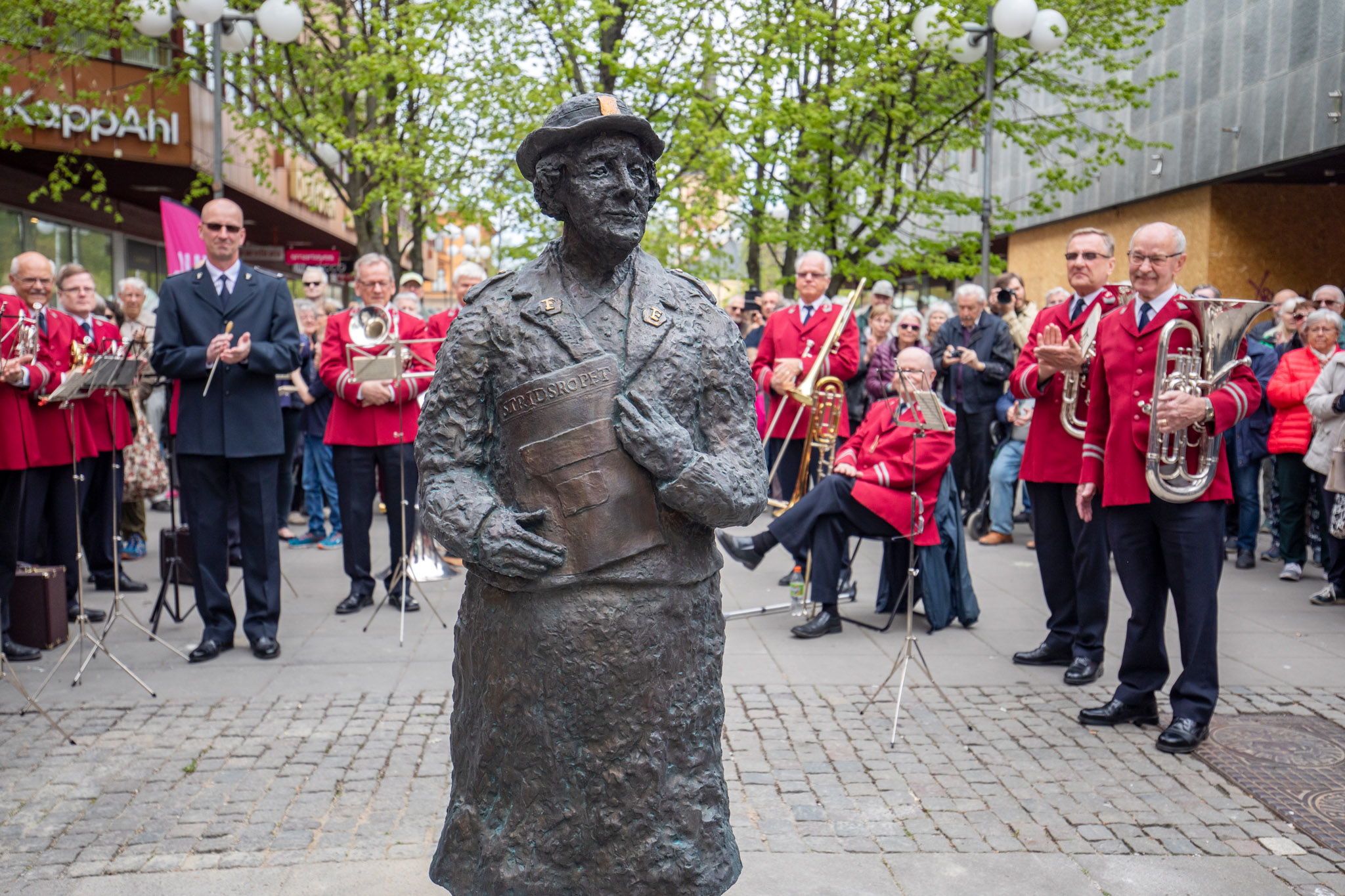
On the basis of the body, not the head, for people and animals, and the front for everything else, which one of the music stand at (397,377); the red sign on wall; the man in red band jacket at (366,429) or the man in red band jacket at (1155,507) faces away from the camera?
the music stand

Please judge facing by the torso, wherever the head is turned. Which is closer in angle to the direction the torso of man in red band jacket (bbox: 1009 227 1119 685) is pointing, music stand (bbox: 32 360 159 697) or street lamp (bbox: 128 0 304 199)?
the music stand

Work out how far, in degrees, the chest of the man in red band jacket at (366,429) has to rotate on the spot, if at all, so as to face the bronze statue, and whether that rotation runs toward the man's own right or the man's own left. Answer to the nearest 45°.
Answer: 0° — they already face it

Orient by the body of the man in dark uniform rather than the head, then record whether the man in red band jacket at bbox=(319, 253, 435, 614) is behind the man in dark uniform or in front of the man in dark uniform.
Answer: behind

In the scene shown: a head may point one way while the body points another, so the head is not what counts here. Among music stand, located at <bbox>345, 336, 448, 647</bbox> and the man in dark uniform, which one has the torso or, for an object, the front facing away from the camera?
the music stand

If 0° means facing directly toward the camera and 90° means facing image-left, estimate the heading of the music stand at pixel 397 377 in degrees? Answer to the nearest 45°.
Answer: approximately 180°

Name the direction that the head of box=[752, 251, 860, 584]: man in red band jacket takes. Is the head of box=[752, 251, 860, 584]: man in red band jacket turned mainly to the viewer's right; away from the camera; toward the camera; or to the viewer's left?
toward the camera

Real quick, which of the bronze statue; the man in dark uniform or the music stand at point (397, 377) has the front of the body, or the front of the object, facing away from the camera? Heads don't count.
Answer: the music stand

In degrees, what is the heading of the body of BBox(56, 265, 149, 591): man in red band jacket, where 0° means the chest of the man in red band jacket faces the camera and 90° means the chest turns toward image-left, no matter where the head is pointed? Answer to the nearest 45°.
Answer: approximately 315°

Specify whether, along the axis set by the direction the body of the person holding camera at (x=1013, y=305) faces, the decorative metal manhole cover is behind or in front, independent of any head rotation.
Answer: in front

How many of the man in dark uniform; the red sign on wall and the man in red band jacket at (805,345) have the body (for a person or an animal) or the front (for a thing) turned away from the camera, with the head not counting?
0

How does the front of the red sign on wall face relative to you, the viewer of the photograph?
facing the viewer

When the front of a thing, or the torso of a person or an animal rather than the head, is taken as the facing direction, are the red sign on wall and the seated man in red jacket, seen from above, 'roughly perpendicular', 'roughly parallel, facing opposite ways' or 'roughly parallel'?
roughly perpendicular

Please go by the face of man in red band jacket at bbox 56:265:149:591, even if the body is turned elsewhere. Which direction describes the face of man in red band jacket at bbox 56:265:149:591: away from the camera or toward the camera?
toward the camera

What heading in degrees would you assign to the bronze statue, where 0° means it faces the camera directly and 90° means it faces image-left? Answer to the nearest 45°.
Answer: approximately 0°

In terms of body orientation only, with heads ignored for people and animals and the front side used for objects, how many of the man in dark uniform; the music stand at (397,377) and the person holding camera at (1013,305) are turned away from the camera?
1

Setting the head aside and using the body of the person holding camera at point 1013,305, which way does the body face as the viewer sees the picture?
toward the camera
